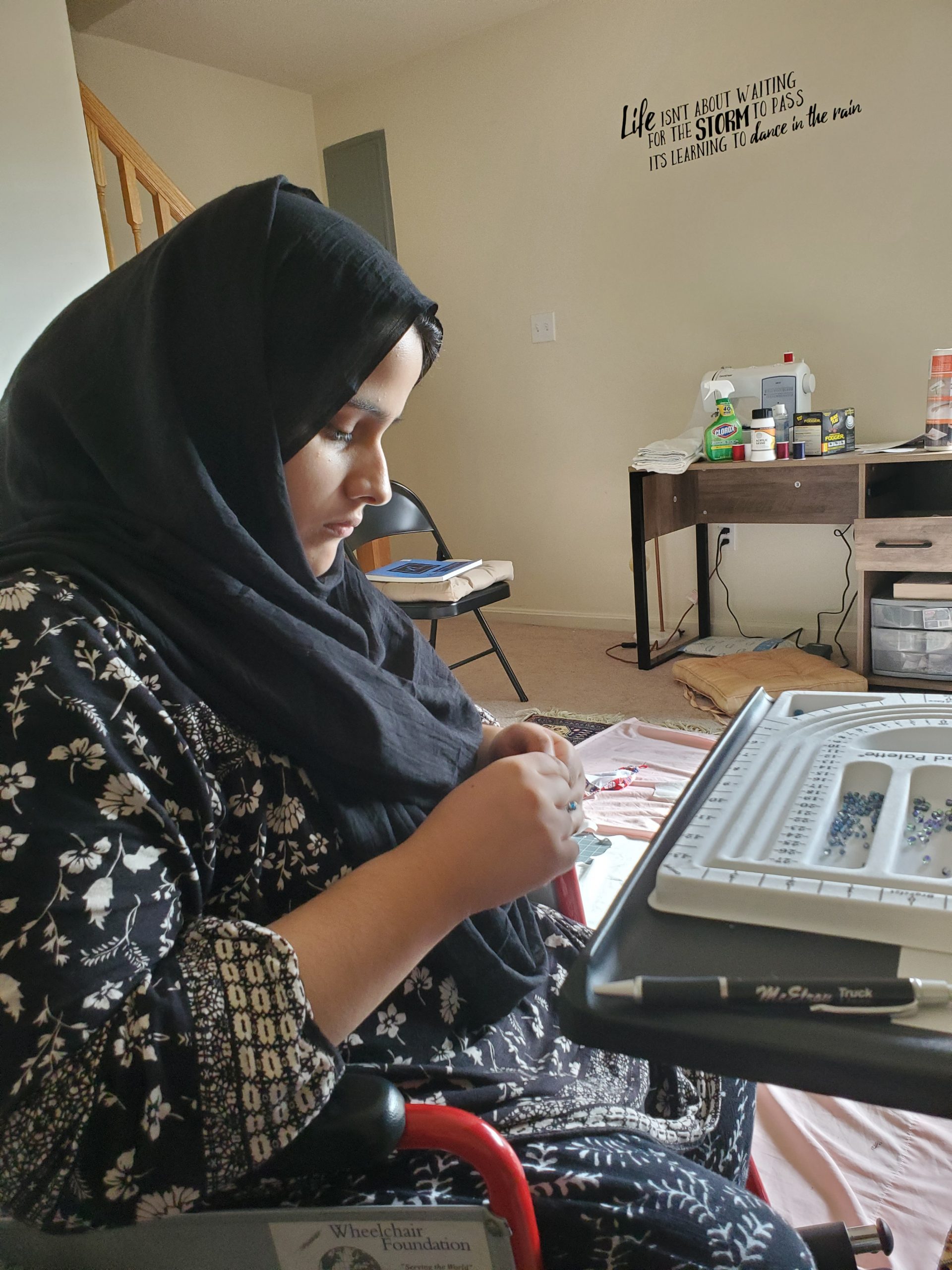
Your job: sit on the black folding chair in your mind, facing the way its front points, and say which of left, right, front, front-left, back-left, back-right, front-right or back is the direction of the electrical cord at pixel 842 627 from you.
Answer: front-left

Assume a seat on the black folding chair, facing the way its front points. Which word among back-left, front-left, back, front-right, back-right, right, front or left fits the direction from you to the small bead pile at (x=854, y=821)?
front-right

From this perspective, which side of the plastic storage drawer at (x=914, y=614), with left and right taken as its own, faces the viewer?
front

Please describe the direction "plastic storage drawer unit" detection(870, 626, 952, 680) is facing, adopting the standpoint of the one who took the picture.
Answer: facing the viewer

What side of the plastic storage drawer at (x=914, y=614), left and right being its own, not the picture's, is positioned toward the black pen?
front

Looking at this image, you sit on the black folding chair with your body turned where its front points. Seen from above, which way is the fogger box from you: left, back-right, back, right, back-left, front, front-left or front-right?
front-left

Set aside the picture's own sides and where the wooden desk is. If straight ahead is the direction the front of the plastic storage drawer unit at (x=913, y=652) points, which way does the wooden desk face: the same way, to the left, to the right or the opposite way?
the same way

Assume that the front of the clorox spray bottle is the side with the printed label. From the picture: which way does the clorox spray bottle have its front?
toward the camera

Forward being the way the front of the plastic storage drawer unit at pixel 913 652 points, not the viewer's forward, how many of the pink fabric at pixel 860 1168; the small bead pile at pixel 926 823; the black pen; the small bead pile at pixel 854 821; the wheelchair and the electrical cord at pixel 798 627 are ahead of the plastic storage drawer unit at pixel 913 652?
5

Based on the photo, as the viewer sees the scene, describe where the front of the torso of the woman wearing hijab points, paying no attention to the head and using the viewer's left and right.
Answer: facing to the right of the viewer

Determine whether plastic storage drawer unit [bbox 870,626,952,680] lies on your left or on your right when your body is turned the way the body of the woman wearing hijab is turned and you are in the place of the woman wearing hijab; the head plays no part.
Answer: on your left

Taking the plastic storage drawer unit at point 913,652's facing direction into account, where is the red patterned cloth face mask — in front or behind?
in front

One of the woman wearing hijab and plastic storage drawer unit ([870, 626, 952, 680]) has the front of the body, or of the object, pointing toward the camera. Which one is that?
the plastic storage drawer unit

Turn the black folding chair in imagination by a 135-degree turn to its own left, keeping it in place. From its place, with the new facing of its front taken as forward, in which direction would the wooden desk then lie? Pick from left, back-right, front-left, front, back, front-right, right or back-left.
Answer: right

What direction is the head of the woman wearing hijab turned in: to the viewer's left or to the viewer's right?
to the viewer's right
